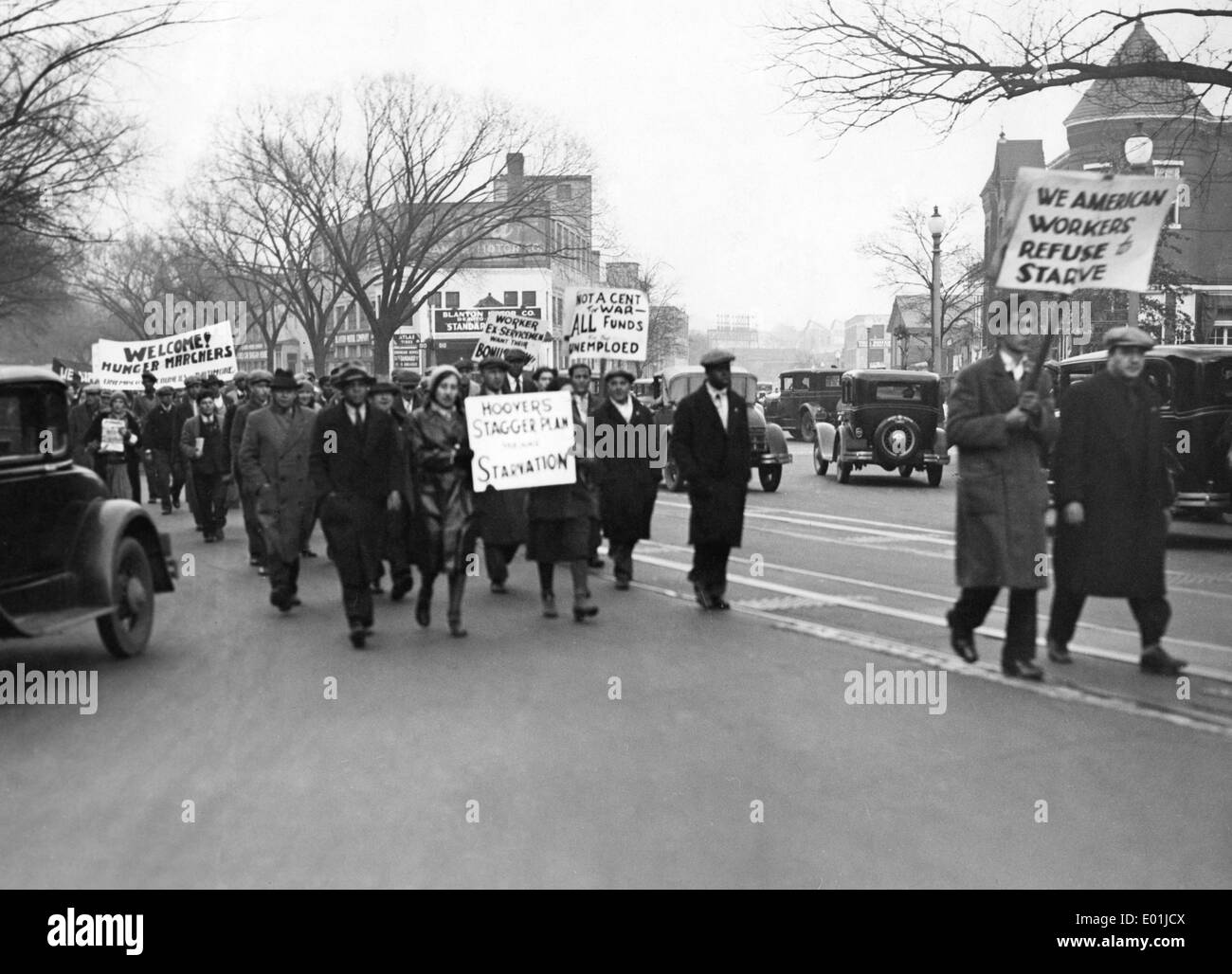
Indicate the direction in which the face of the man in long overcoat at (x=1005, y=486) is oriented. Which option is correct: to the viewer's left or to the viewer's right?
to the viewer's left

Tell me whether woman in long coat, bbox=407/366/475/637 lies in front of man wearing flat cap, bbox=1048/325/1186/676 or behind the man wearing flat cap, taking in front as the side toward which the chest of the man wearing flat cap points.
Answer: behind

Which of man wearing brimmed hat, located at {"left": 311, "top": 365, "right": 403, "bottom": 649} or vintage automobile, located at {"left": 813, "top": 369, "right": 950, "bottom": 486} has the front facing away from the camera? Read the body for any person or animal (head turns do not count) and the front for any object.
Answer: the vintage automobile

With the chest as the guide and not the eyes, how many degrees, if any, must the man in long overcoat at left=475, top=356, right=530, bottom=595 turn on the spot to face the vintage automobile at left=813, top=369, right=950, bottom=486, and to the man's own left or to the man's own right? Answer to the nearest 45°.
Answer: approximately 135° to the man's own left

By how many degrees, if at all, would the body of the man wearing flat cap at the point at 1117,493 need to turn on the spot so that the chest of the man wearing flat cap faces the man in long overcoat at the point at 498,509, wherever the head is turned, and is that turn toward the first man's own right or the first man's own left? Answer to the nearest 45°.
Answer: approximately 135° to the first man's own right

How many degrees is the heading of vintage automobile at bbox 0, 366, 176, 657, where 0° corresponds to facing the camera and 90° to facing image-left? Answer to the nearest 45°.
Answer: approximately 45°

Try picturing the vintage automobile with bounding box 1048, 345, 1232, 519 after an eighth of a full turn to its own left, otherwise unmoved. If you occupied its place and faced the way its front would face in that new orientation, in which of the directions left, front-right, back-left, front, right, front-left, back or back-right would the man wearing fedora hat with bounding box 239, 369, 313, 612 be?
front-left

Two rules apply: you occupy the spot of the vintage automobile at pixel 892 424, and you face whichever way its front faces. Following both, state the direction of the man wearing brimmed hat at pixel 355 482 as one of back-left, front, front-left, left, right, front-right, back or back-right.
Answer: back

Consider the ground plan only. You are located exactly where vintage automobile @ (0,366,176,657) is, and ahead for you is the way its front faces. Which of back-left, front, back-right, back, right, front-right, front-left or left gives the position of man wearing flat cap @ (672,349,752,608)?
back-left
